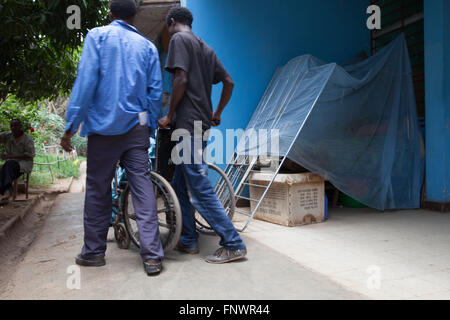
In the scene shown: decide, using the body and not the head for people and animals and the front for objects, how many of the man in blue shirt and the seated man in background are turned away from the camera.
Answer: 1

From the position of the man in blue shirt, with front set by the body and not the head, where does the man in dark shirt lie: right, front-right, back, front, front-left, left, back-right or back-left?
right

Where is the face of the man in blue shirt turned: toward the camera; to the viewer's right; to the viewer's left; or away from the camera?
away from the camera

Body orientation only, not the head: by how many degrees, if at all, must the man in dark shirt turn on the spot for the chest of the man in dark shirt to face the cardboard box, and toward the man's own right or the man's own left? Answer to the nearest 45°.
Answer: approximately 90° to the man's own right

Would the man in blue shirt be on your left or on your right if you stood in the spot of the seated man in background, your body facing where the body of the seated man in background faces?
on your left

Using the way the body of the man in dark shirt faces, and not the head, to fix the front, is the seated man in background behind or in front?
in front

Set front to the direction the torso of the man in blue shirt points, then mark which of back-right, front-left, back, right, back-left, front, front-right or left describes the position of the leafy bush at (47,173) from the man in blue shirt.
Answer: front

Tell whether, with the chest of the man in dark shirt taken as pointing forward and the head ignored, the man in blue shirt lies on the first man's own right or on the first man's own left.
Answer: on the first man's own left

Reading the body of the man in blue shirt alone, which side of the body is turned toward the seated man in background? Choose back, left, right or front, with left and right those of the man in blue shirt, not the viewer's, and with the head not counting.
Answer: front

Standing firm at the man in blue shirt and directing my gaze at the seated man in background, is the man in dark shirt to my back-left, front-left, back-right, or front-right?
back-right

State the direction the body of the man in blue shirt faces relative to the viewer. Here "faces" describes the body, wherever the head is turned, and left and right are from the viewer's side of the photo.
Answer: facing away from the viewer

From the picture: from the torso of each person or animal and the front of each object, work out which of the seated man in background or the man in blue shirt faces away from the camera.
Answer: the man in blue shirt

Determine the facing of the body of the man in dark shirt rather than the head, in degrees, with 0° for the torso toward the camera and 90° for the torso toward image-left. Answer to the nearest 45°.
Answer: approximately 135°

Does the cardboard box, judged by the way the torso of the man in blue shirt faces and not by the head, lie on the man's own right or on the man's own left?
on the man's own right
